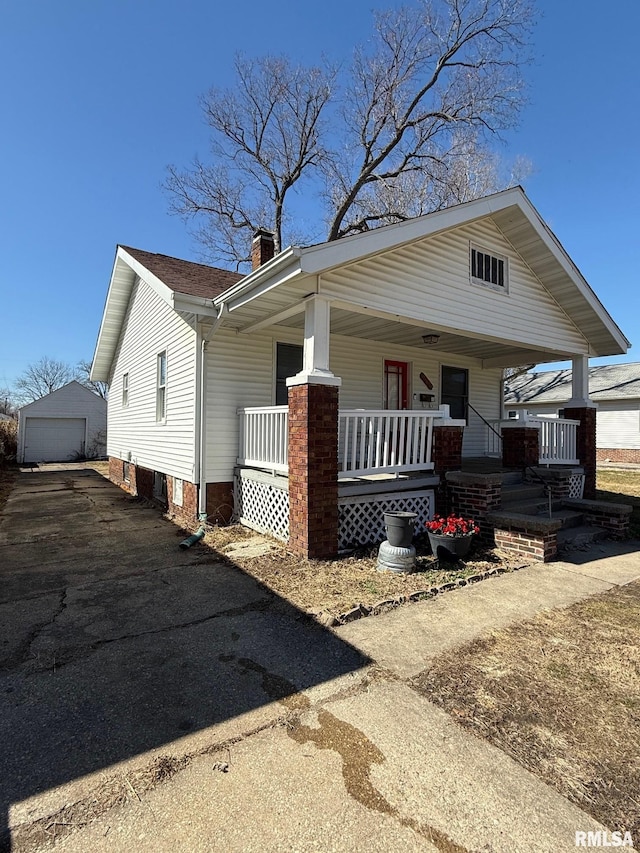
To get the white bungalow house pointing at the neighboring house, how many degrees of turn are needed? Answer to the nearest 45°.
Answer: approximately 90° to its left

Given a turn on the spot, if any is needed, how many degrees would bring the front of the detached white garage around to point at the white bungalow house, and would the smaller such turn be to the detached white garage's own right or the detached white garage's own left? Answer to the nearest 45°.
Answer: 0° — it already faces it

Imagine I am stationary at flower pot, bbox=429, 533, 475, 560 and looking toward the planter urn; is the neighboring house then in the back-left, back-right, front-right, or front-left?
back-right

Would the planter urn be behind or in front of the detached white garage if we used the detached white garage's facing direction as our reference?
in front

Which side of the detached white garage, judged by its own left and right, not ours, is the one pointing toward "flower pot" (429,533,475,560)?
front

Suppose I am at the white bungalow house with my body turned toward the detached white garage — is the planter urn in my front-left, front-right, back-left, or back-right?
back-left

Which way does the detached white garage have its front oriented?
toward the camera

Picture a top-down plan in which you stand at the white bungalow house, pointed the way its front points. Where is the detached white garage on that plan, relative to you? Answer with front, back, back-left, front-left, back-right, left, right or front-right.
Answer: back

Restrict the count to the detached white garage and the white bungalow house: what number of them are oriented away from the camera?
0

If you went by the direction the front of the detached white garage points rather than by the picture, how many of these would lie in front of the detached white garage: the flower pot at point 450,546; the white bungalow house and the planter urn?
3

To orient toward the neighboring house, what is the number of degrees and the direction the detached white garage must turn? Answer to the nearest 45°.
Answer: approximately 45° to its left
